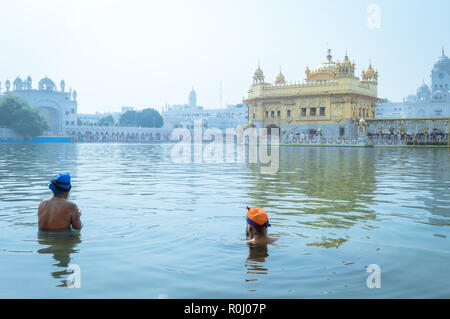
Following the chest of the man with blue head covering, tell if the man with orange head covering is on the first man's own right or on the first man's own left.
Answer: on the first man's own right

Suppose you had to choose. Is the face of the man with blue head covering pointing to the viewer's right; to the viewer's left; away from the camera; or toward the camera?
away from the camera

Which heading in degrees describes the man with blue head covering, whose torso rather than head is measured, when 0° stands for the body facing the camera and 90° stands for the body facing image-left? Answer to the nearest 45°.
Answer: approximately 225°
